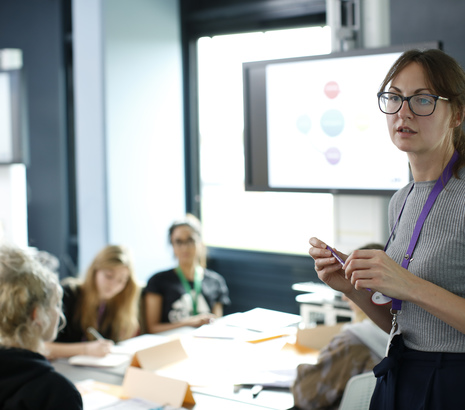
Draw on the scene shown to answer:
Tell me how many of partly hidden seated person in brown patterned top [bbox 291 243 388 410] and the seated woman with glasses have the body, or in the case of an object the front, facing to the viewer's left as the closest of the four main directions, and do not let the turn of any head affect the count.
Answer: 1

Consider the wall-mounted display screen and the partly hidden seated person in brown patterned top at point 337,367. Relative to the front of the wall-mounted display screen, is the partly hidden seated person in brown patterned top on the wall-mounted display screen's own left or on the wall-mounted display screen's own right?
on the wall-mounted display screen's own left

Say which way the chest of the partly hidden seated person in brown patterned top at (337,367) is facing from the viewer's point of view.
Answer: to the viewer's left

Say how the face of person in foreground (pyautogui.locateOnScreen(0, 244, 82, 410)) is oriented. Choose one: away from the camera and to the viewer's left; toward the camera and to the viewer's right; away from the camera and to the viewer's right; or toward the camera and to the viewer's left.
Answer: away from the camera and to the viewer's right

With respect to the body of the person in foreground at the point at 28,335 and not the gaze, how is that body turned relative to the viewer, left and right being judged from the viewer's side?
facing away from the viewer and to the right of the viewer

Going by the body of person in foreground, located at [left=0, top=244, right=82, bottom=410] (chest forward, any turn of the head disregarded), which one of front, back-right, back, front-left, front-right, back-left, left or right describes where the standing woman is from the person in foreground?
right

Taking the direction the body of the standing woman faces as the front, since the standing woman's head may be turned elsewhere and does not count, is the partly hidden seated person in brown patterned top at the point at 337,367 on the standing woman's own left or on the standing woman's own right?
on the standing woman's own right

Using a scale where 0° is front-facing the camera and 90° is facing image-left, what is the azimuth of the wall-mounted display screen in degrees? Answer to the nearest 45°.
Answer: approximately 45°

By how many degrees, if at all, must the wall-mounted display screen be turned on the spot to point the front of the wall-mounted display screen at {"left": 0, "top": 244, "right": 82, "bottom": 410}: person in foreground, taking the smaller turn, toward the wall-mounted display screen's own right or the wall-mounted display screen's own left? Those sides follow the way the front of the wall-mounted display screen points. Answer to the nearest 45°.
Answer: approximately 45° to the wall-mounted display screen's own left
